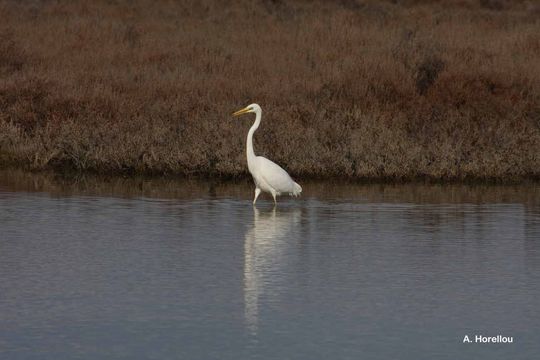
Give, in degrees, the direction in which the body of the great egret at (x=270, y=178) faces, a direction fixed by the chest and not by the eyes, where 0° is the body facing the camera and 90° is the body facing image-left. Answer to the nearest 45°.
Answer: approximately 90°
